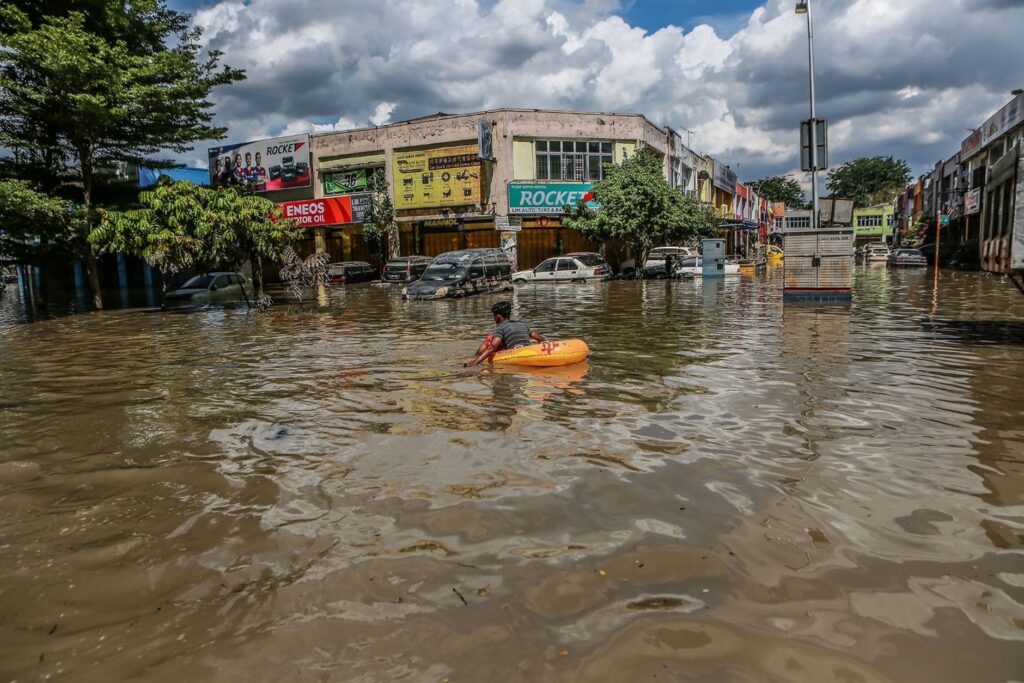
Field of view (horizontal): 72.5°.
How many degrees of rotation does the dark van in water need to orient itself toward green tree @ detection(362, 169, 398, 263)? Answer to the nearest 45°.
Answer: approximately 135° to its right

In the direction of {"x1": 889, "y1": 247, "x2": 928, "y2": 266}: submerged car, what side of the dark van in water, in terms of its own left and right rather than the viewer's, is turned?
back

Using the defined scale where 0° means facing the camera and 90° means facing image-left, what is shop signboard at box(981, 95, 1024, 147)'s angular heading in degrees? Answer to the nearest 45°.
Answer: approximately 45°

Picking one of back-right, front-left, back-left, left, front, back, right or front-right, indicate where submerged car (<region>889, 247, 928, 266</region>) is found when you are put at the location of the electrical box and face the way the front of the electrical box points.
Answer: back-left

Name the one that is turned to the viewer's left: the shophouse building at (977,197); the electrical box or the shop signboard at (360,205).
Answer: the shophouse building

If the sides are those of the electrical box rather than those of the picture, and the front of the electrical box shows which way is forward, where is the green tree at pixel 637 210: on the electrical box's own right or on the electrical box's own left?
on the electrical box's own right

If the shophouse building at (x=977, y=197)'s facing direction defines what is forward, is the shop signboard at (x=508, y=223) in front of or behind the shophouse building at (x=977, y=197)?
in front

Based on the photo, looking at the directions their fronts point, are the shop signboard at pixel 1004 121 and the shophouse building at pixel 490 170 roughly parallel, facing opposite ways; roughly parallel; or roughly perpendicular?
roughly perpendicular

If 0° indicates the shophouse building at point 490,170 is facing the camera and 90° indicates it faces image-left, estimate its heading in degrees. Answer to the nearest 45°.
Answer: approximately 0°

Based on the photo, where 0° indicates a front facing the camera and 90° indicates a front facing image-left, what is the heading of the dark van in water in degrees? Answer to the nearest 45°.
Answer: approximately 45°

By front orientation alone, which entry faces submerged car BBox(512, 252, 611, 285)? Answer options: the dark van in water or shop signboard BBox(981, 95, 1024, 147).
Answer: the shop signboard
